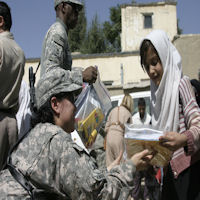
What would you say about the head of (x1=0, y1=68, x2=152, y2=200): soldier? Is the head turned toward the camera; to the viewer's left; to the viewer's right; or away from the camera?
to the viewer's right

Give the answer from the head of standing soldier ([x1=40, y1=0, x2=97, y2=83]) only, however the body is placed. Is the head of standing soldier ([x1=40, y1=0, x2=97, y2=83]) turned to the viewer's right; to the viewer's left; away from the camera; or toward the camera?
to the viewer's right

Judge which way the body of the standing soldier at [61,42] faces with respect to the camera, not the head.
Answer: to the viewer's right

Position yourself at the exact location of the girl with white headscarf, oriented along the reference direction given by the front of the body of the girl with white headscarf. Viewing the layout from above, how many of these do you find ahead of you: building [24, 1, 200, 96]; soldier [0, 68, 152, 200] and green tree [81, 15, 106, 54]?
1

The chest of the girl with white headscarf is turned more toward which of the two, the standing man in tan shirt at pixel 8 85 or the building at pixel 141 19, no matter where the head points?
the standing man in tan shirt

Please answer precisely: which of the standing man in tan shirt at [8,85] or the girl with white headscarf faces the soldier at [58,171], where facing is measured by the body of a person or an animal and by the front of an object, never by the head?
the girl with white headscarf
